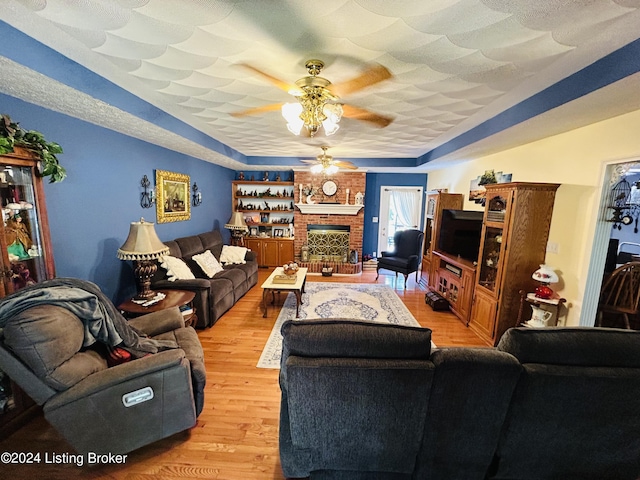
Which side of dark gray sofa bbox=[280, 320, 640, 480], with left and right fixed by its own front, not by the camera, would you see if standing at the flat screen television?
front

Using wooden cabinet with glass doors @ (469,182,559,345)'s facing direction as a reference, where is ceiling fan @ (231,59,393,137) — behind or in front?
in front

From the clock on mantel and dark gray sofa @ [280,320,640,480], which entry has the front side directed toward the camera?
the clock on mantel

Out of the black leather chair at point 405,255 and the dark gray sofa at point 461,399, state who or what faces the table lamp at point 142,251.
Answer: the black leather chair

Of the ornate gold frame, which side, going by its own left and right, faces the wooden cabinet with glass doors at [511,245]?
front

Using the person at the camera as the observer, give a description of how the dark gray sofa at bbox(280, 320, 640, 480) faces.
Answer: facing away from the viewer

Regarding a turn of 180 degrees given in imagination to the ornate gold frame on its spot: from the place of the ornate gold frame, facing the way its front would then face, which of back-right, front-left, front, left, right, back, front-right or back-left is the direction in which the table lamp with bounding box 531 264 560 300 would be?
back

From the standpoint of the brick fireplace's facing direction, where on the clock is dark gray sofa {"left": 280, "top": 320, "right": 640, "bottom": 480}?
The dark gray sofa is roughly at 12 o'clock from the brick fireplace.

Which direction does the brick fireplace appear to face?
toward the camera

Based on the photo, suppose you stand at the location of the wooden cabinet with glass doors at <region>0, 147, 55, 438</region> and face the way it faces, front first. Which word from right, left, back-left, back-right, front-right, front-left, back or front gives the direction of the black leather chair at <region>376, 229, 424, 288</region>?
front-left

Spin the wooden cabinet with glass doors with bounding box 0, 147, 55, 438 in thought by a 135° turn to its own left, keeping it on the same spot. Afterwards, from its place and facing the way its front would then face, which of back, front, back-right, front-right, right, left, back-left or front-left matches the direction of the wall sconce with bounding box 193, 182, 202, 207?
front-right

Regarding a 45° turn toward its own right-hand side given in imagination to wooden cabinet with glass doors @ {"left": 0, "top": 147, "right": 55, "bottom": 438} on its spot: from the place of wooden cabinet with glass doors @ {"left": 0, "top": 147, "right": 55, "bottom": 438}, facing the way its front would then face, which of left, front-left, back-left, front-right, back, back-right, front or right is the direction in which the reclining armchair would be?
front

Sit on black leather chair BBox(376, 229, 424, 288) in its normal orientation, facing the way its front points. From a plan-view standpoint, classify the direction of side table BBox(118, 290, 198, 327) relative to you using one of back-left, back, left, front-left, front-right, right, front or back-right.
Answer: front

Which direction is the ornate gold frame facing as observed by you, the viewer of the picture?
facing the viewer and to the right of the viewer

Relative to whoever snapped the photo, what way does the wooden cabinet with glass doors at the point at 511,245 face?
facing the viewer and to the left of the viewer

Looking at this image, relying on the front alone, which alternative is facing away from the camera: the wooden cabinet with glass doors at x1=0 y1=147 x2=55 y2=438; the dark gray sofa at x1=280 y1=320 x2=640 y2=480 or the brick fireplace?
the dark gray sofa

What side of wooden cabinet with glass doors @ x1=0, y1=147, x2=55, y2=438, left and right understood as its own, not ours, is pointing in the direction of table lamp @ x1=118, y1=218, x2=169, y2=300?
left

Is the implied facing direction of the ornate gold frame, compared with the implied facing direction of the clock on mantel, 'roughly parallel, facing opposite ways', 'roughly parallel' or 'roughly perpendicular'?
roughly perpendicular

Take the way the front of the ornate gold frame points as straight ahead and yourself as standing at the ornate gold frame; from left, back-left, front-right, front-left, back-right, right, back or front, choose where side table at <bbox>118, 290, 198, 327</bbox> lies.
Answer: front-right

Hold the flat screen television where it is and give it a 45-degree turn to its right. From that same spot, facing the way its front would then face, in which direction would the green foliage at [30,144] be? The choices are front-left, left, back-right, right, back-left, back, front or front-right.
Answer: front-left

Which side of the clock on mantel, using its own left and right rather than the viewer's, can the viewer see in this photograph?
front

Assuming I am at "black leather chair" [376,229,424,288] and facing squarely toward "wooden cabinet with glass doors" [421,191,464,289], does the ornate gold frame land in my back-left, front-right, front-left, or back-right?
back-right

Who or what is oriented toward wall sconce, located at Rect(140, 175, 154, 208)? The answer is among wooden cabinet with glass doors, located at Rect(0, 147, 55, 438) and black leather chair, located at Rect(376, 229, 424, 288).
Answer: the black leather chair

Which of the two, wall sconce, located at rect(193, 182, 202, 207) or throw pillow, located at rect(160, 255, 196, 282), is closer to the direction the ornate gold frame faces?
the throw pillow
